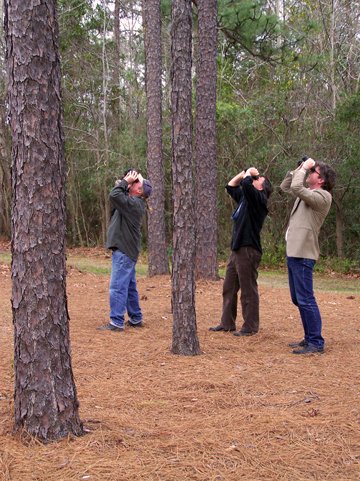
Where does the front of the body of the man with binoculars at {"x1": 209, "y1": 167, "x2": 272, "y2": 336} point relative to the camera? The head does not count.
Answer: to the viewer's left

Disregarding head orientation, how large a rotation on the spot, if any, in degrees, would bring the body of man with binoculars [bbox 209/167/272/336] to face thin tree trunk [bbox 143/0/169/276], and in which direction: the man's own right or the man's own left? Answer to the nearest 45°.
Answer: approximately 90° to the man's own right

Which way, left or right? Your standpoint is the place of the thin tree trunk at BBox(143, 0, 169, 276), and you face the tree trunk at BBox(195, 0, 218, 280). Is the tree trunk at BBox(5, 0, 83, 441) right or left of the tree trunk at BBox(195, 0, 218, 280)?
right

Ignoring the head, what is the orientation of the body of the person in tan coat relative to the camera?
to the viewer's left

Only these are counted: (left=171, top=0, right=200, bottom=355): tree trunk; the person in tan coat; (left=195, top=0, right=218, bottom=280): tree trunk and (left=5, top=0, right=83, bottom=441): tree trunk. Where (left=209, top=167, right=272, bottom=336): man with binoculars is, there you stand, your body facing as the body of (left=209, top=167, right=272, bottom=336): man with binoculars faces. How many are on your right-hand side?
1
